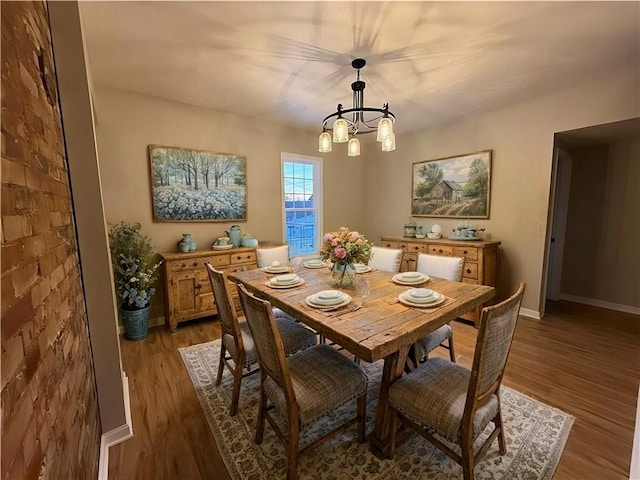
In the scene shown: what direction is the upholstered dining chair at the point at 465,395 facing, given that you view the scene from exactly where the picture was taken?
facing away from the viewer and to the left of the viewer

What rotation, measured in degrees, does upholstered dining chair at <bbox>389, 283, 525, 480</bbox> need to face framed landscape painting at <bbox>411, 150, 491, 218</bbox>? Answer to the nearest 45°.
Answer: approximately 45° to its right

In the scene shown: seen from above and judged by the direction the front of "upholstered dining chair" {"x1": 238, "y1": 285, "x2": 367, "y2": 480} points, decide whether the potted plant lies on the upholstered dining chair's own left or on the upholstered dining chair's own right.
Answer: on the upholstered dining chair's own left

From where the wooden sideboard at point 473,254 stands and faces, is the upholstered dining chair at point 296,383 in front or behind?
in front

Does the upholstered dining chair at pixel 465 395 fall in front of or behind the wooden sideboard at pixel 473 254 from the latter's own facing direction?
in front

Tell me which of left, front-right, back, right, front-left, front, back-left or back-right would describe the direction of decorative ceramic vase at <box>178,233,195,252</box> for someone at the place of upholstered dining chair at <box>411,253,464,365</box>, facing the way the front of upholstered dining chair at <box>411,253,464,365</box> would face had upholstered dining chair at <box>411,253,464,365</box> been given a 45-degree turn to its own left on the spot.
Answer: right

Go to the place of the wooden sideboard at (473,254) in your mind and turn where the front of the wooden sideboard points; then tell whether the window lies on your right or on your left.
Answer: on your right

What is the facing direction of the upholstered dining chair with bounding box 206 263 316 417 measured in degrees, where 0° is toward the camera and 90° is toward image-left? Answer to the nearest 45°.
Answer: approximately 225°

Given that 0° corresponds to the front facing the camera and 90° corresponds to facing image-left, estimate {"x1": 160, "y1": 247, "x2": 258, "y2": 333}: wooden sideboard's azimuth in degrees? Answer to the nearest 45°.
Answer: approximately 315°

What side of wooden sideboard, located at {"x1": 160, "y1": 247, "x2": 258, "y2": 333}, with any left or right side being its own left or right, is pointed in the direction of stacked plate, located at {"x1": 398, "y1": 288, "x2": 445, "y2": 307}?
front

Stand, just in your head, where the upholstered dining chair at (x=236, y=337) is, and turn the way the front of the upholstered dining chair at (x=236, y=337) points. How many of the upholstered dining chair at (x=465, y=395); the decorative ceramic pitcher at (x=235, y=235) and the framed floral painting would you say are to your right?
1

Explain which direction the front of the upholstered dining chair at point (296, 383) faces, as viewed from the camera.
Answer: facing away from the viewer and to the right of the viewer

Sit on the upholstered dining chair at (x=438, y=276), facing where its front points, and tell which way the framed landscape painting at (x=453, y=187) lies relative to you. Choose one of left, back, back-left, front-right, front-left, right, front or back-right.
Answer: back-right

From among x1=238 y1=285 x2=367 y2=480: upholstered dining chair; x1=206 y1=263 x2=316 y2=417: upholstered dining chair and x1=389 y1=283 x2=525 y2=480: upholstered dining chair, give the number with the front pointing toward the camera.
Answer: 0

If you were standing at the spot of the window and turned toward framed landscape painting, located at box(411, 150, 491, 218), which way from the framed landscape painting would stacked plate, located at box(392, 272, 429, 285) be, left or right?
right

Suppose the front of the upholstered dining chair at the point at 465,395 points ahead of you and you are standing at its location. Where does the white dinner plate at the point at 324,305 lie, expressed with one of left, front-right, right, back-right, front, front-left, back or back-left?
front-left

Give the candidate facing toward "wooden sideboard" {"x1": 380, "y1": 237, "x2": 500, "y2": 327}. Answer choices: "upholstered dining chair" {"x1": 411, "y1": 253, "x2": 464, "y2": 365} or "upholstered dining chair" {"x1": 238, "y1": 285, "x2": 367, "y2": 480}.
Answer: "upholstered dining chair" {"x1": 238, "y1": 285, "x2": 367, "y2": 480}
